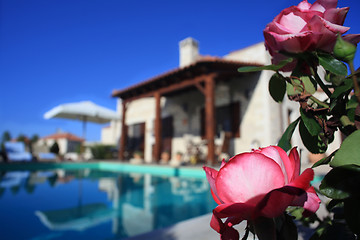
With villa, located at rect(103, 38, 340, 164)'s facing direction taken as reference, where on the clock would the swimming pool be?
The swimming pool is roughly at 11 o'clock from the villa.

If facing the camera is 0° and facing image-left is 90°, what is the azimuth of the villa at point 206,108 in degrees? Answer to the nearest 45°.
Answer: approximately 45°

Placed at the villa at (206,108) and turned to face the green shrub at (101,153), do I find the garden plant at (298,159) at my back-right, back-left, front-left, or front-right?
back-left

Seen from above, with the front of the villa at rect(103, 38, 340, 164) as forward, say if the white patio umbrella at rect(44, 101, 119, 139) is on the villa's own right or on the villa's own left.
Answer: on the villa's own right

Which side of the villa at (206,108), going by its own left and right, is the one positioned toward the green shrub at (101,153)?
right

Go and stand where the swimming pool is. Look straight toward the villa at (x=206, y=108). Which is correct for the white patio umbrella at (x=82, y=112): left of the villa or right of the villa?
left

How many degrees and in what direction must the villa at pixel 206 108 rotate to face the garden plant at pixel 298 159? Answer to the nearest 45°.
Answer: approximately 45° to its left
